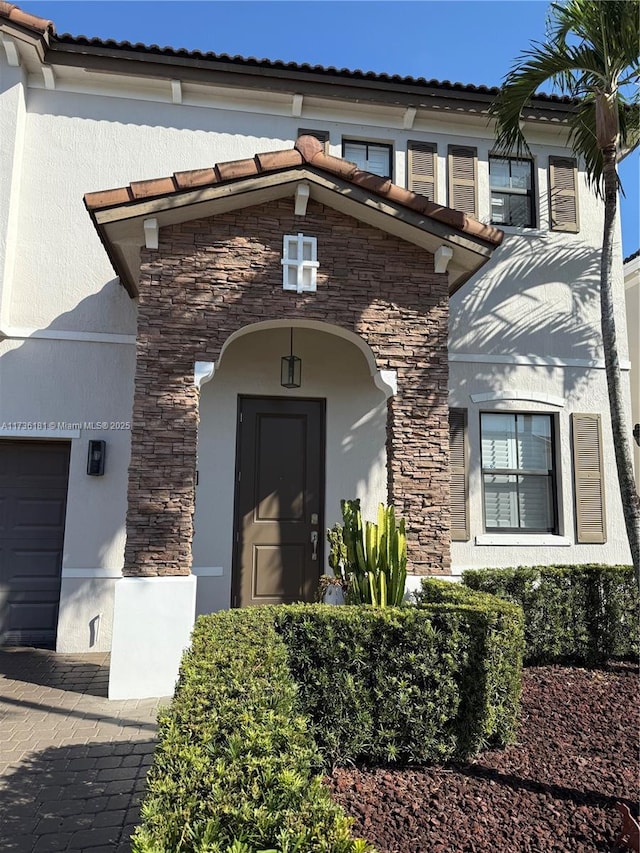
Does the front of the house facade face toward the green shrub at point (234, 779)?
yes

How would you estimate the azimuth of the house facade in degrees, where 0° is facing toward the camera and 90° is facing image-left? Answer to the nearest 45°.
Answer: approximately 0°

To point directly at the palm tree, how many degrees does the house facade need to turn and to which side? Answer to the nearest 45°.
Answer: approximately 45° to its left

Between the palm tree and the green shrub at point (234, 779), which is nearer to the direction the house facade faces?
the green shrub

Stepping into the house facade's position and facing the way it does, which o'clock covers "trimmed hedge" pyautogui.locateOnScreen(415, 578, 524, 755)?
The trimmed hedge is roughly at 11 o'clock from the house facade.

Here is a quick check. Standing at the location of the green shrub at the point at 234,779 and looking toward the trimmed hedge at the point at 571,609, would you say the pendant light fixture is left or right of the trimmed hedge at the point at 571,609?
left
